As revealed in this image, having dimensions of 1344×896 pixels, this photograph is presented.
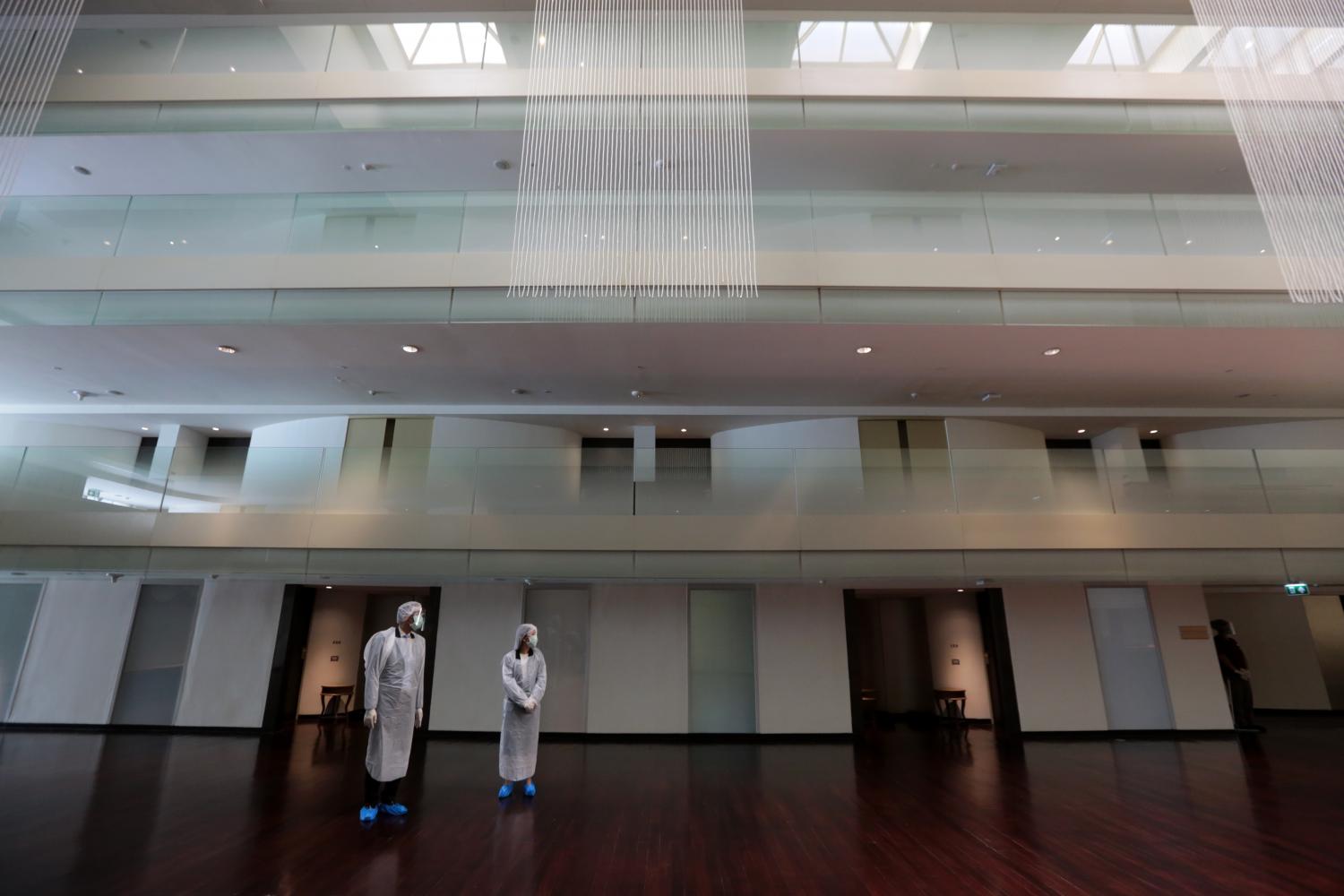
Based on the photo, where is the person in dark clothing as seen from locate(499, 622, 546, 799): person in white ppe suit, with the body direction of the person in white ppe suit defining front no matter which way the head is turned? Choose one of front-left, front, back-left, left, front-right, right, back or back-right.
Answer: left

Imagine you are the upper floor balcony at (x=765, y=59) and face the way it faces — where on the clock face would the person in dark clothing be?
The person in dark clothing is roughly at 8 o'clock from the upper floor balcony.

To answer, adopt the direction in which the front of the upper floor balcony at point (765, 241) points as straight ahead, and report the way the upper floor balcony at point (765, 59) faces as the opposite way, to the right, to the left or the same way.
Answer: the same way

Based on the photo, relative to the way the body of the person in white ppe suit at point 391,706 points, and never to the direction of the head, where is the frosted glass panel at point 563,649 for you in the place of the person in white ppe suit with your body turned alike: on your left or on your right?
on your left

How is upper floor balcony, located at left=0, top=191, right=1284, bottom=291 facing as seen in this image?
toward the camera

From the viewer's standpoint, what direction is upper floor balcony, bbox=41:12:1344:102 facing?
toward the camera

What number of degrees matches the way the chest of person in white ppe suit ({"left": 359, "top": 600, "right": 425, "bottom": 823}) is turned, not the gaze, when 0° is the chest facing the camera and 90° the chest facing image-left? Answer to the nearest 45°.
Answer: approximately 315°

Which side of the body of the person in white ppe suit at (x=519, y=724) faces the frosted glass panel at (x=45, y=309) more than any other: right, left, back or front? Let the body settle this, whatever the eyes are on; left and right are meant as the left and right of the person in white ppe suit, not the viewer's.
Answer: right
